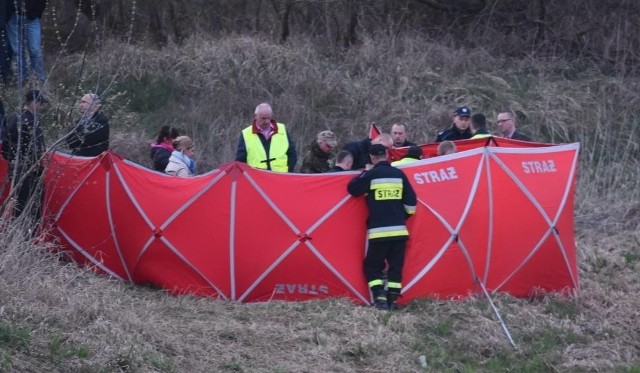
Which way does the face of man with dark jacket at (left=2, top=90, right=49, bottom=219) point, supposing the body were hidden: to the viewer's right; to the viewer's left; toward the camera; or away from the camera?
to the viewer's right

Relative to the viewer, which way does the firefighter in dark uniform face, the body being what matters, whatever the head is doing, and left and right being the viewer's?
facing away from the viewer

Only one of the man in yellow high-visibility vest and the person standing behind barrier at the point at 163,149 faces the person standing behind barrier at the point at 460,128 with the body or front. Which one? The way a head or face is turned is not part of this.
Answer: the person standing behind barrier at the point at 163,149

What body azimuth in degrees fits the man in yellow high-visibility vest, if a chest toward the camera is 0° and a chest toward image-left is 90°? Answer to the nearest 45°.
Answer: approximately 0°

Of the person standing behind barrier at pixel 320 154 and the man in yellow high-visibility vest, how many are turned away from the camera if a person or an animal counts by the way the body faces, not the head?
0

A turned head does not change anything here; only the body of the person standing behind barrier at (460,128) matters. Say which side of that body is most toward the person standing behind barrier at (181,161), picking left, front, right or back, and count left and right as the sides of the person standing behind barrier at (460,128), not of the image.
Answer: right
